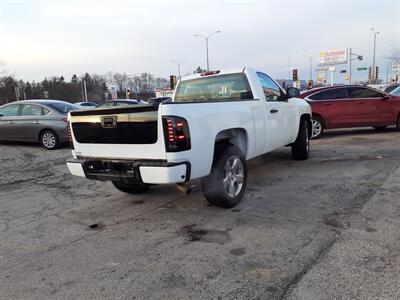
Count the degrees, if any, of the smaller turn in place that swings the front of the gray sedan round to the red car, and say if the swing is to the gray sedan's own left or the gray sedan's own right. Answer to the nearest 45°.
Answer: approximately 180°

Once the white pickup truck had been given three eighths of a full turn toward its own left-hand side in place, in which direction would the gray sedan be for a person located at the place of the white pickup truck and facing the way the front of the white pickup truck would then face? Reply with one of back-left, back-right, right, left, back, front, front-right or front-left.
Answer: front-right

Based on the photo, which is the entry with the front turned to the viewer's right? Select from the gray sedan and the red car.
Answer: the red car

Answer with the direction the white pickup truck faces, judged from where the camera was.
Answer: facing away from the viewer and to the right of the viewer

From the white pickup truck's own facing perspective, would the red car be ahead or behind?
ahead

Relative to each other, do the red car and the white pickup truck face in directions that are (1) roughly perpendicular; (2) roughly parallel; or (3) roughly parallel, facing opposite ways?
roughly perpendicular

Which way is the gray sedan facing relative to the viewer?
to the viewer's left

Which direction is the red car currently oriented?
to the viewer's right
